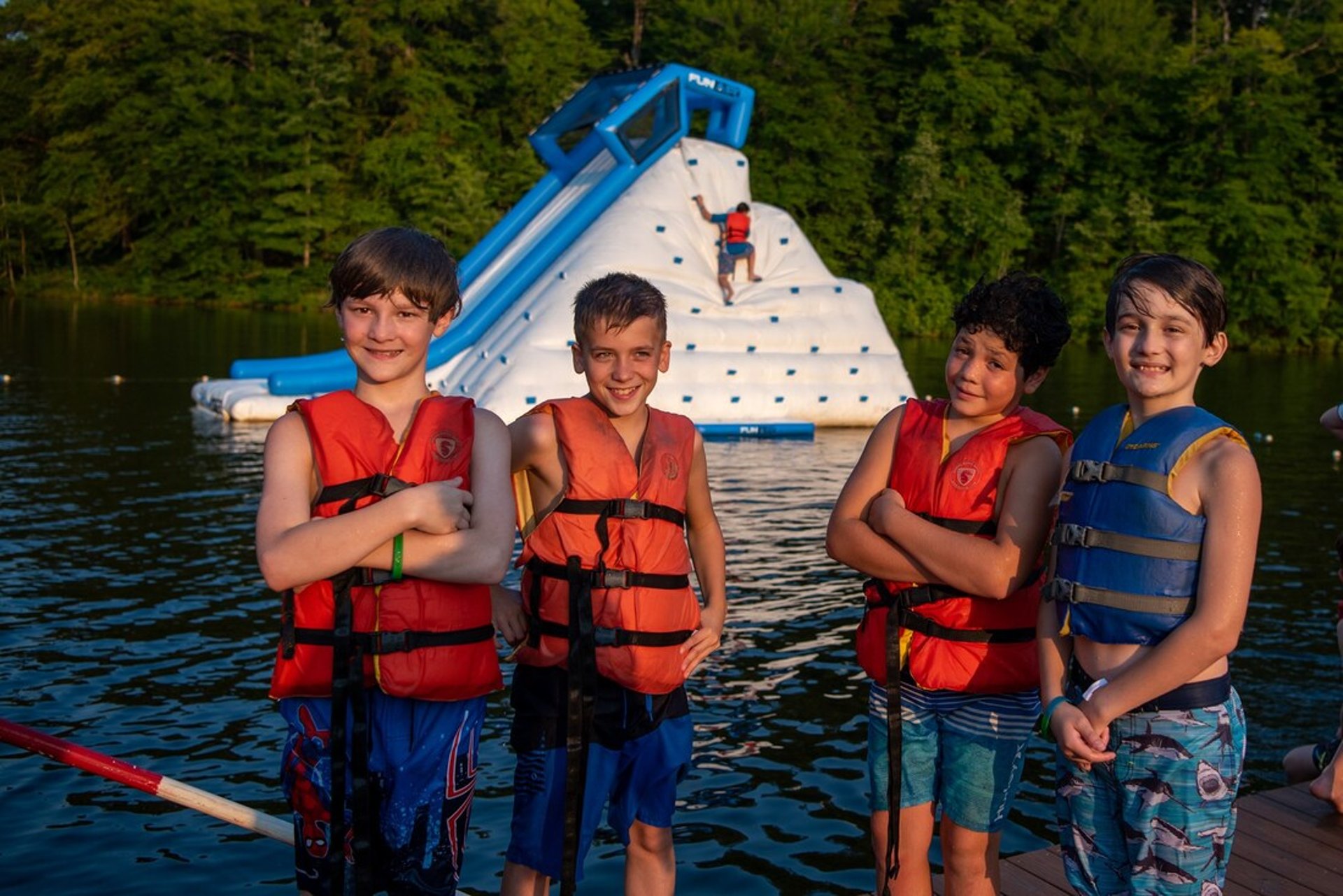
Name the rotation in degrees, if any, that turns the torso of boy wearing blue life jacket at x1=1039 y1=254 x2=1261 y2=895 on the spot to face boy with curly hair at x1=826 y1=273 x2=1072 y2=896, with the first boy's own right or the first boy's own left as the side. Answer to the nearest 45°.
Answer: approximately 90° to the first boy's own right

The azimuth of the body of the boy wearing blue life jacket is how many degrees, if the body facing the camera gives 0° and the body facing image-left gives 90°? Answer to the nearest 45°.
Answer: approximately 45°

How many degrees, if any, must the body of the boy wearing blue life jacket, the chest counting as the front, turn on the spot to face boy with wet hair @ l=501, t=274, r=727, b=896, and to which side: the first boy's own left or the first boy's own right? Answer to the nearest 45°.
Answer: approximately 45° to the first boy's own right

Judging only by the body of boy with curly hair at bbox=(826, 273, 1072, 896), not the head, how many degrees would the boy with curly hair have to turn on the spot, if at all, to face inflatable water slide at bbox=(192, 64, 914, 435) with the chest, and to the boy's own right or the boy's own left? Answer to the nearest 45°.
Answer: approximately 135° to the boy's own right

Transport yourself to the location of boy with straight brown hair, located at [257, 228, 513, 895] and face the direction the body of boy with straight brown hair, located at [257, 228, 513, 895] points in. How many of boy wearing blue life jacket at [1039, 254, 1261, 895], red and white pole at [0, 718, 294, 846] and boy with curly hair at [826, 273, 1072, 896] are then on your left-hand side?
2

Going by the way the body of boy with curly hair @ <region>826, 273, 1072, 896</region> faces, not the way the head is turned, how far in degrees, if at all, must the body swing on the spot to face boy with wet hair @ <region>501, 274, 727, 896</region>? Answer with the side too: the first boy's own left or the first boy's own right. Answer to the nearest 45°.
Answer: approximately 45° to the first boy's own right

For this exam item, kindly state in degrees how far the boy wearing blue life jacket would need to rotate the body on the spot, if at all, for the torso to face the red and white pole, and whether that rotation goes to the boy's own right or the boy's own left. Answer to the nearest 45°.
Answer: approximately 45° to the boy's own right

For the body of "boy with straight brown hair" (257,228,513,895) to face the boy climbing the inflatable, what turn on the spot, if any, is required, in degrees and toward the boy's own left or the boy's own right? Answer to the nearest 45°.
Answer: approximately 180°
